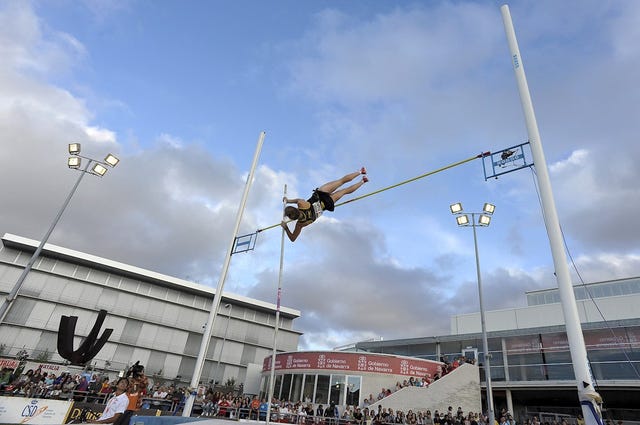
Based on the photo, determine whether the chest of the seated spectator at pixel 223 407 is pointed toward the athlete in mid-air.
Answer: yes

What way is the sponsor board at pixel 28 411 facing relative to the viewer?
toward the camera

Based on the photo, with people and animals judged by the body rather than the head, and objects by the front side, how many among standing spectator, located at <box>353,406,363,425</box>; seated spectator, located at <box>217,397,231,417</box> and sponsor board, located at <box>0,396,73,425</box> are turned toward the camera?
3

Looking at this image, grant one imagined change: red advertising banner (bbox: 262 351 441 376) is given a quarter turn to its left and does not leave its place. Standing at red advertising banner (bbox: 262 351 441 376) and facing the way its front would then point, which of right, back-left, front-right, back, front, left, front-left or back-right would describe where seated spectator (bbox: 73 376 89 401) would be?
back-right

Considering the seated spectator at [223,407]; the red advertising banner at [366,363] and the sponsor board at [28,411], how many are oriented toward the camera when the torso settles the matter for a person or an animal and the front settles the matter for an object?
3

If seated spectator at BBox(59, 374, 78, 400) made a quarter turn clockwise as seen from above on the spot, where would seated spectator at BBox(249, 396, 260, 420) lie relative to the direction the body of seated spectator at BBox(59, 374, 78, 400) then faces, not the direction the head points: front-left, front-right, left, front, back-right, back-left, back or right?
back-left

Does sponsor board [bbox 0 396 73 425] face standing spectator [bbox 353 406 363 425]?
no

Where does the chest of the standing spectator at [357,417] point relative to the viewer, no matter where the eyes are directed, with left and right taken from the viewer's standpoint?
facing the viewer

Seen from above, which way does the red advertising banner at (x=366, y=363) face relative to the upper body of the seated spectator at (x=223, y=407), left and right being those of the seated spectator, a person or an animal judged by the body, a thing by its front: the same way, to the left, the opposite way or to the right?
the same way

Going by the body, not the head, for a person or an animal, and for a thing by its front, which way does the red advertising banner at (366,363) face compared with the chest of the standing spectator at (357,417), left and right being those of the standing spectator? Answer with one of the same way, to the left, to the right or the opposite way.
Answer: the same way

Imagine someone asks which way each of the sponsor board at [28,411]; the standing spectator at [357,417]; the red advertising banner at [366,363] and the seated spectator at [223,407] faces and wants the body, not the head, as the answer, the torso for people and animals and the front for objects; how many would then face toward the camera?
4

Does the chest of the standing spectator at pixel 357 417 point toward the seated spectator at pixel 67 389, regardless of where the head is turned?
no

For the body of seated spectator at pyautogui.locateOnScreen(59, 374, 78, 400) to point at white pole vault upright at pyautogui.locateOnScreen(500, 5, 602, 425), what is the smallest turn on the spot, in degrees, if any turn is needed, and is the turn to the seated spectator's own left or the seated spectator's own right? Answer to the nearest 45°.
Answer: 0° — they already face it

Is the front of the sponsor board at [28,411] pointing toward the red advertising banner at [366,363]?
no
